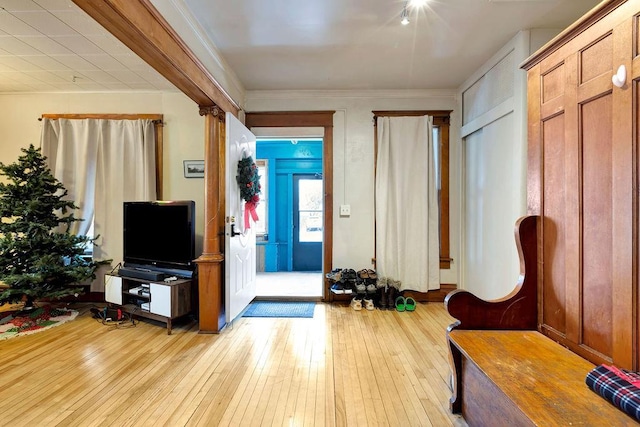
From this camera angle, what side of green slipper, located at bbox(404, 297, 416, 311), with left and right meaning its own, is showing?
front

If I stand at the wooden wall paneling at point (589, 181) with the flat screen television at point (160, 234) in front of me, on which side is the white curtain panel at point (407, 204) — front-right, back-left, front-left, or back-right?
front-right

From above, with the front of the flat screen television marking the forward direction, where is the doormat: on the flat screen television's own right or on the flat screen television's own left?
on the flat screen television's own left

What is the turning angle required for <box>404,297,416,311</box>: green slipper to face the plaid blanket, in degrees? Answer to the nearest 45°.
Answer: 0° — it already faces it

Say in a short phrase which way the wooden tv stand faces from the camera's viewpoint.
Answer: facing the viewer and to the left of the viewer

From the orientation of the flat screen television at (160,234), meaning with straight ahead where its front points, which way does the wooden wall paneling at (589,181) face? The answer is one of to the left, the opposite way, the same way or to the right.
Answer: to the right

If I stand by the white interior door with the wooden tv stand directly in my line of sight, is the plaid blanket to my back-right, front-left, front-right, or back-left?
back-left

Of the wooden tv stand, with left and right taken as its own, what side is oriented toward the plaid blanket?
left

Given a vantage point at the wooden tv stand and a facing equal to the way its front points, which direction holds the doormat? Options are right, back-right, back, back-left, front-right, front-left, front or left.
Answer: back-left

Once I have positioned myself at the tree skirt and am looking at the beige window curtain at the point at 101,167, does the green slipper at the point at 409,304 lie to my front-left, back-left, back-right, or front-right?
front-right

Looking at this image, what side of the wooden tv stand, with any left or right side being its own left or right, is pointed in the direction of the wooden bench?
left

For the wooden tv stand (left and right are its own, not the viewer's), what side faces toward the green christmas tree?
right
